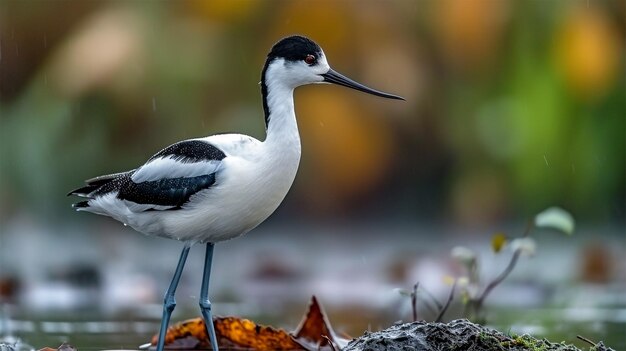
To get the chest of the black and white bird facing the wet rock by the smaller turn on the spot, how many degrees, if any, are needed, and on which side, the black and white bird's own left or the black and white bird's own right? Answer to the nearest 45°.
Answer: approximately 45° to the black and white bird's own right

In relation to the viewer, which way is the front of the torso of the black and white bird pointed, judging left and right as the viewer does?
facing to the right of the viewer
